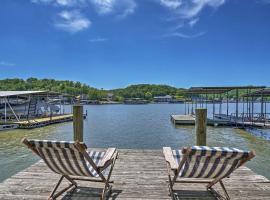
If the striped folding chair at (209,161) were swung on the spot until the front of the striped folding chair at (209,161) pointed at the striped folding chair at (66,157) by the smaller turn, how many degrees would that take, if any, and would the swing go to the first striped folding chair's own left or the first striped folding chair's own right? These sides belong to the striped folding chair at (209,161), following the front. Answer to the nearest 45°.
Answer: approximately 45° to the first striped folding chair's own left

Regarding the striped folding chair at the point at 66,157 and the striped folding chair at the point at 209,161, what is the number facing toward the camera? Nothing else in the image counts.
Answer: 0

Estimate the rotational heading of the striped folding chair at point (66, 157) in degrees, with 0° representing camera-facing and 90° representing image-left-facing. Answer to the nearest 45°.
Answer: approximately 225°

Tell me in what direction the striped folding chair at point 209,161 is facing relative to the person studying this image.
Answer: facing away from the viewer and to the left of the viewer

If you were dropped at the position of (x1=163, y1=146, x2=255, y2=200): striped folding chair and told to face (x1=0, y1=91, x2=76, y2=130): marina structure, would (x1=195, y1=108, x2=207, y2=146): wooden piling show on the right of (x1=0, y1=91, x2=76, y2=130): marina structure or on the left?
right

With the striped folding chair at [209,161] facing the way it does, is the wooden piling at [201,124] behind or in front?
in front

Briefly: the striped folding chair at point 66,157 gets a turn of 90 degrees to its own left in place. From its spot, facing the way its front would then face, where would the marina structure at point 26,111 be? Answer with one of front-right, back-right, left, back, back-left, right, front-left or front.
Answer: front-right

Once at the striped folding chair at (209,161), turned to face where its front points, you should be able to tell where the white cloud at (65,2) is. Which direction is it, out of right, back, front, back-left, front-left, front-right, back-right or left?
front

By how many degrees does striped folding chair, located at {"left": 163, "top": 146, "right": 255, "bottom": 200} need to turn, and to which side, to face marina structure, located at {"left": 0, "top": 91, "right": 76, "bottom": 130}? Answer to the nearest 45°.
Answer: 0° — it already faces it

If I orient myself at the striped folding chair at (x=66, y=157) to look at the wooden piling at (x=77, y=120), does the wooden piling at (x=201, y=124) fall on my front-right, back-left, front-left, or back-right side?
front-right

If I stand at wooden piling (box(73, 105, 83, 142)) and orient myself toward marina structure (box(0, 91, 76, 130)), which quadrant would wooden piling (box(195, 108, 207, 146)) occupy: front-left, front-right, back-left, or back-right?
back-right

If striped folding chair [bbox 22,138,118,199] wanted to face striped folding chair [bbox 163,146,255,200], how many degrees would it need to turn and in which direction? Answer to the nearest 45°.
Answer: approximately 45° to its right

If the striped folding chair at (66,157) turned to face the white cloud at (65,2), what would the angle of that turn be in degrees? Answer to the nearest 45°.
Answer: approximately 45° to its left

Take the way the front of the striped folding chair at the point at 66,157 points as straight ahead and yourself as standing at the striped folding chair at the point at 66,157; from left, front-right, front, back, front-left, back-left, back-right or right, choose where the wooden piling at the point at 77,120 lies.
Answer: front-left
